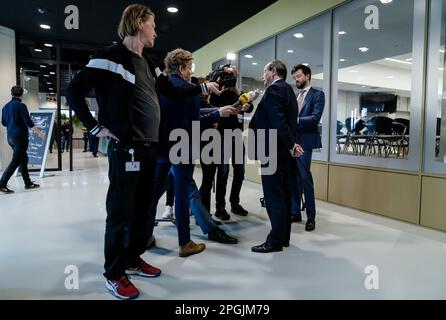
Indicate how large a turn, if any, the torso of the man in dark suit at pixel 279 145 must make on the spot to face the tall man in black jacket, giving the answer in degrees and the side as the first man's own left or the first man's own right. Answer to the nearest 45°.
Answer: approximately 45° to the first man's own left

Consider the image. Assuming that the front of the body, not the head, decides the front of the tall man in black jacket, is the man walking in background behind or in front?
behind

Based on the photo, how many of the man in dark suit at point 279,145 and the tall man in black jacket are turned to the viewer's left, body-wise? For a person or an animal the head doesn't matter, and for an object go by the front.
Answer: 1

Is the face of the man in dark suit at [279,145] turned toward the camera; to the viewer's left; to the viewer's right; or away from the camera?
to the viewer's left

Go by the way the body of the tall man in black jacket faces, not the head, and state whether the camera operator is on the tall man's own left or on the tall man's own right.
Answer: on the tall man's own left

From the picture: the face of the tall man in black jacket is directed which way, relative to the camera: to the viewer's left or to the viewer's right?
to the viewer's right

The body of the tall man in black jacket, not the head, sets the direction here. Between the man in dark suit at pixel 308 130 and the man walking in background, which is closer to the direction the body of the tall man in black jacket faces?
the man in dark suit

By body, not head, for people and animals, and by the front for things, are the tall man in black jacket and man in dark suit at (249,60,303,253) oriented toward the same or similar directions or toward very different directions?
very different directions

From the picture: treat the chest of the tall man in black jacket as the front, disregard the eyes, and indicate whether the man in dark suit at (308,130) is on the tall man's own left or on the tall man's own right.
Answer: on the tall man's own left

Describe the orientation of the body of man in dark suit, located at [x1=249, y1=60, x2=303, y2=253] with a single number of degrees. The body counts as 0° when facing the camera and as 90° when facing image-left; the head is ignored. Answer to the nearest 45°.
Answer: approximately 90°

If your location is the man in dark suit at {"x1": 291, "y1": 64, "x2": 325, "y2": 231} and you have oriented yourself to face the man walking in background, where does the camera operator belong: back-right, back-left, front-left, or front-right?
front-left
